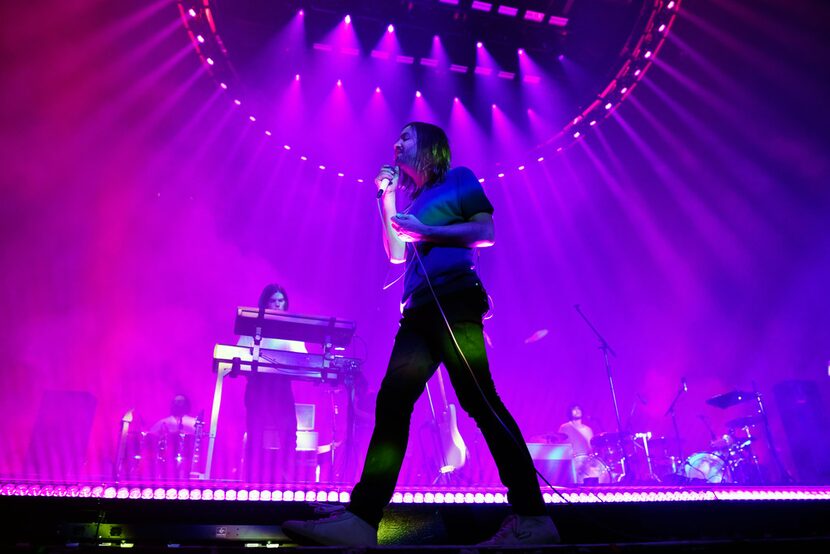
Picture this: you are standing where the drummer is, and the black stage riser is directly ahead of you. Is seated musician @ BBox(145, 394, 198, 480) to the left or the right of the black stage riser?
right

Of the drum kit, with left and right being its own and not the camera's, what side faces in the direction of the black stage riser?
front

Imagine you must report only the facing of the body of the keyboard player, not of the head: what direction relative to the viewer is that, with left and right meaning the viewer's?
facing the viewer and to the right of the viewer

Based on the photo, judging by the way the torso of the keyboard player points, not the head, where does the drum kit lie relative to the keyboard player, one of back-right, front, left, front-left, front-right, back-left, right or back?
front-left

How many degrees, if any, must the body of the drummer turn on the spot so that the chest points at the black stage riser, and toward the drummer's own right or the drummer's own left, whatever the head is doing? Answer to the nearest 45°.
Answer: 0° — they already face it

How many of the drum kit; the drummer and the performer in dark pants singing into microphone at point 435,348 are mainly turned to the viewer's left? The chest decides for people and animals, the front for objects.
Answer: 1

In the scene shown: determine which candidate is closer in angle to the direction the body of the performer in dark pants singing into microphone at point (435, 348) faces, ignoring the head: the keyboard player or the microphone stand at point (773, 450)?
the keyboard player

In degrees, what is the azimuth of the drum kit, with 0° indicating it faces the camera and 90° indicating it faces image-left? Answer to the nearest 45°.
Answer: approximately 0°

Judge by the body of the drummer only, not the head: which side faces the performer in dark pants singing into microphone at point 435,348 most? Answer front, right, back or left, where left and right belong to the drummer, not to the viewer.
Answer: front

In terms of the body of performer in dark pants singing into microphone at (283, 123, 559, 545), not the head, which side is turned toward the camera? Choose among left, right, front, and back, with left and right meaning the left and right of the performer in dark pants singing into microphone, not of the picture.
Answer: left
